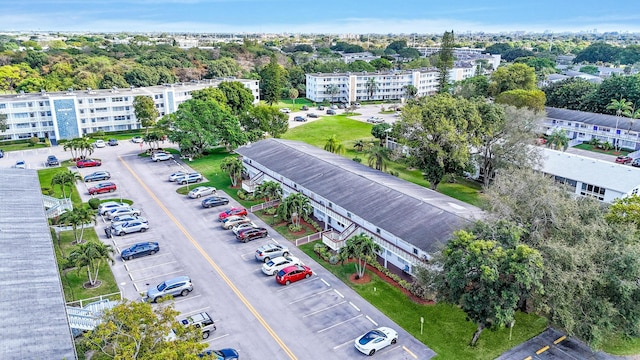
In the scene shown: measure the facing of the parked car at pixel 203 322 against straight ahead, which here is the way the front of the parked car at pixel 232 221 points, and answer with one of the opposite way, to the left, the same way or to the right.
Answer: the opposite way

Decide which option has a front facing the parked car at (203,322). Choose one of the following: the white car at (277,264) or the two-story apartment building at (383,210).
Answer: the two-story apartment building

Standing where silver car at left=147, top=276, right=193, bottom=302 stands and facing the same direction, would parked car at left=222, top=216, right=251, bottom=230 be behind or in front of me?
behind

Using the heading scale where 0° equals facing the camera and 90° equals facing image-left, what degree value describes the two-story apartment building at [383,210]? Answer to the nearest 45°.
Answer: approximately 45°

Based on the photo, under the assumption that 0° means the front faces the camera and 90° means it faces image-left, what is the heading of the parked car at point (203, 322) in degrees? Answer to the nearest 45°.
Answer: approximately 45°

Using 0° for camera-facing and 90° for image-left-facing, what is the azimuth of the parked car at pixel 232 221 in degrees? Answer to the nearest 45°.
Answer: approximately 225°

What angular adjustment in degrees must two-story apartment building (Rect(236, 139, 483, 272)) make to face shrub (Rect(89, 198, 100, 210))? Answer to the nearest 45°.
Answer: approximately 45° to its right

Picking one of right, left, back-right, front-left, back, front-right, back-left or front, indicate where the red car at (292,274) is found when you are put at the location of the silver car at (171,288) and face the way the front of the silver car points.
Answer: back-left

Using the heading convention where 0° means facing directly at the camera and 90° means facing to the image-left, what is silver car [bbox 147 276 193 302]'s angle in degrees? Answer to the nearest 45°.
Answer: approximately 45°

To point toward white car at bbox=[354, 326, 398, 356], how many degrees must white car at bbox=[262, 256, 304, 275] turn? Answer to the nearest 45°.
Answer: approximately 90° to its right
